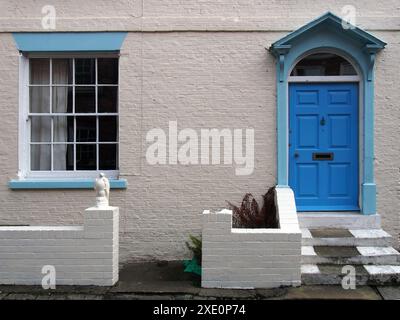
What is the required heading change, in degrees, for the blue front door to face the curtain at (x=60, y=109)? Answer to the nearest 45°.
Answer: approximately 90° to its right

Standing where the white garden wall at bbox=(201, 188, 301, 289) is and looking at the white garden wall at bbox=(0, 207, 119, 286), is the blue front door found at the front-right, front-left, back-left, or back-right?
back-right

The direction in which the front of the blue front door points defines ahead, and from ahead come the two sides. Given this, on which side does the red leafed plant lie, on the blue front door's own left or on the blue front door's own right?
on the blue front door's own right

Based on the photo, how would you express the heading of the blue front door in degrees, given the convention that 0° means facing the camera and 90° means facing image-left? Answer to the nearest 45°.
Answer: approximately 0°

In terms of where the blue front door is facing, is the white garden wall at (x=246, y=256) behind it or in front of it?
in front

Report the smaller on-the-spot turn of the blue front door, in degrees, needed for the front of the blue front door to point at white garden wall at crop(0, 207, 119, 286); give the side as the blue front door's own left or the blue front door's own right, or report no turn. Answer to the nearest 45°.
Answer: approximately 45° to the blue front door's own right

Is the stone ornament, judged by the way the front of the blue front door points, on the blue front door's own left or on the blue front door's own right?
on the blue front door's own right

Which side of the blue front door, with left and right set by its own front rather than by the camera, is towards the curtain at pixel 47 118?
right
